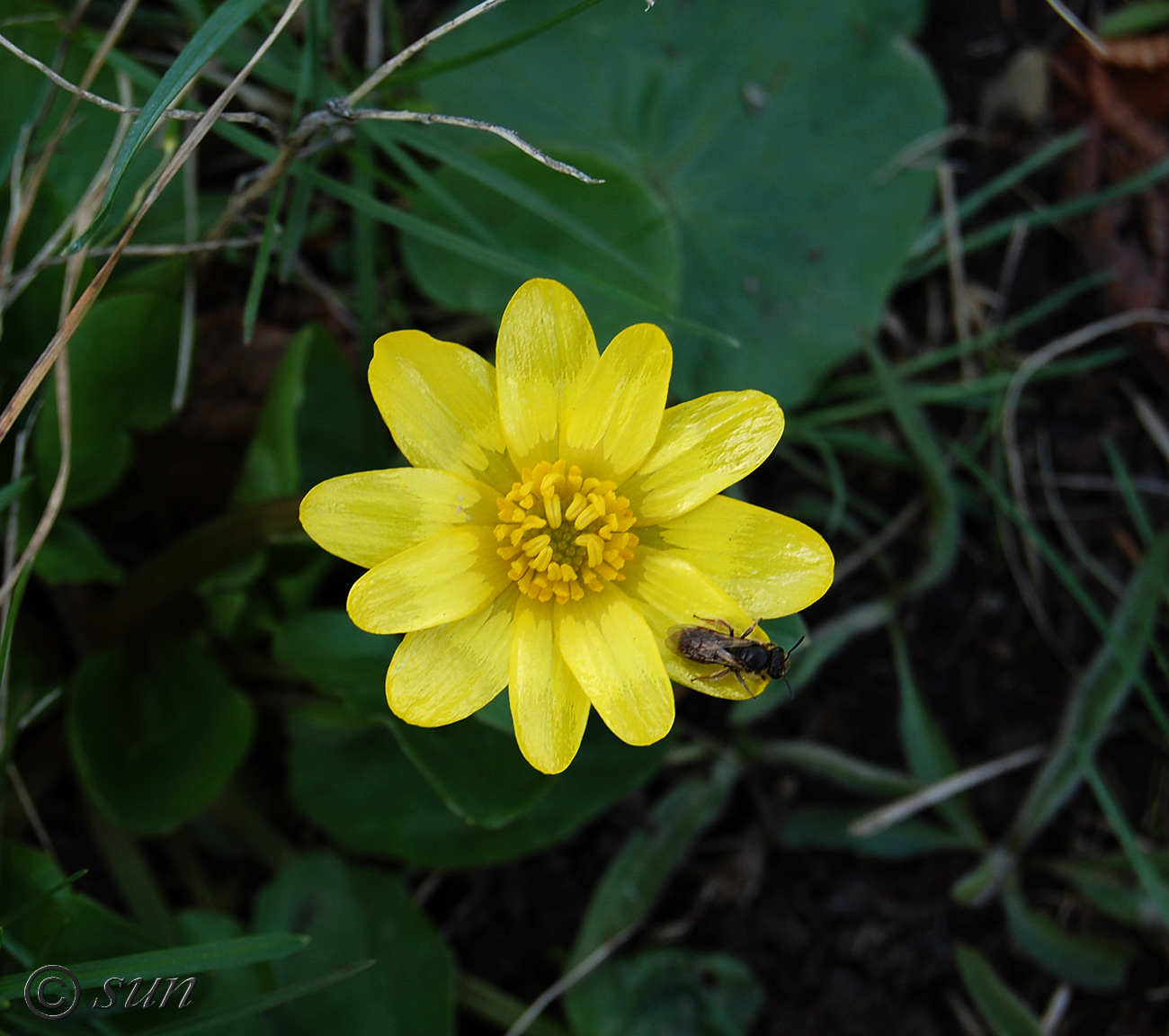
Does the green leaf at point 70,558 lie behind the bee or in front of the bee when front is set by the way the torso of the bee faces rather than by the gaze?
behind

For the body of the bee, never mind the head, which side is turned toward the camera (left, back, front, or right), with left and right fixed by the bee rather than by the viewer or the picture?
right

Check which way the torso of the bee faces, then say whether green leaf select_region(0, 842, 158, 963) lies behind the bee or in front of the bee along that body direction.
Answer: behind
